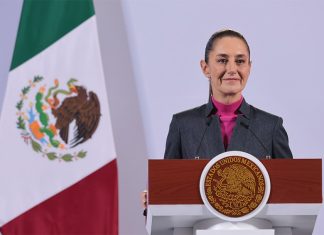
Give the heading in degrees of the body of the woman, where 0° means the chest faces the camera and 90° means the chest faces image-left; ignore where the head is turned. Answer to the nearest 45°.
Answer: approximately 0°

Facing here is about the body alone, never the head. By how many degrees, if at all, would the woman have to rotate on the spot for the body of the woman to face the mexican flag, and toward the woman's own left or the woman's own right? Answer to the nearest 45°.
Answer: approximately 135° to the woman's own right

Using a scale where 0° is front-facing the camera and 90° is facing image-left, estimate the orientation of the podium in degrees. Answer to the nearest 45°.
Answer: approximately 0°

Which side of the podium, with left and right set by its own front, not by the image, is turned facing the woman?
back

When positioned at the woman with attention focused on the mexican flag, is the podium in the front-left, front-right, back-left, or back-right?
back-left

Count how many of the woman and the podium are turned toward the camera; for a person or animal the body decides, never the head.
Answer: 2

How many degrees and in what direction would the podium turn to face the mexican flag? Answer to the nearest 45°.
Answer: approximately 135° to its right

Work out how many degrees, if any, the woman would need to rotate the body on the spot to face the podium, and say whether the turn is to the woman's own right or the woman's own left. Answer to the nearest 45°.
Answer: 0° — they already face it
